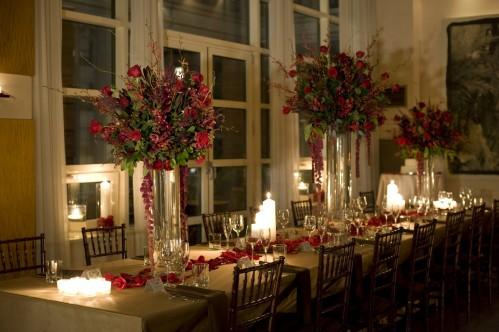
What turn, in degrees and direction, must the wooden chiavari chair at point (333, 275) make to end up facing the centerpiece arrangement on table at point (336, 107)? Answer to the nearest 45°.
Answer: approximately 45° to its right

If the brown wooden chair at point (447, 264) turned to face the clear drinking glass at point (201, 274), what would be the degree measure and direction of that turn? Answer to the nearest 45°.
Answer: approximately 90° to its left

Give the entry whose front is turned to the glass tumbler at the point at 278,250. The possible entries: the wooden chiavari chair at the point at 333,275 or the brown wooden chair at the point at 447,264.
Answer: the wooden chiavari chair

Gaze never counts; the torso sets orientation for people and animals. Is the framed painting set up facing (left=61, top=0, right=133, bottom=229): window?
yes

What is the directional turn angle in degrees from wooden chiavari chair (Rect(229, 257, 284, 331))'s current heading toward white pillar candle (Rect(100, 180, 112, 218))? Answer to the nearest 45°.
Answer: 0° — it already faces it

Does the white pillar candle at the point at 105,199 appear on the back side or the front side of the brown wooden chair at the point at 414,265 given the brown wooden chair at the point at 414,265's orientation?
on the front side

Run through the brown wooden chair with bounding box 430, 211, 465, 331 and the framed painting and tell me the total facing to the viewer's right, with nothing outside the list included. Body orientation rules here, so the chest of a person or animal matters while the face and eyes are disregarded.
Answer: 0

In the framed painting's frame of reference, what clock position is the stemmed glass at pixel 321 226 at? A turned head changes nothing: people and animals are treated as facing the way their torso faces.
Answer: The stemmed glass is roughly at 11 o'clock from the framed painting.

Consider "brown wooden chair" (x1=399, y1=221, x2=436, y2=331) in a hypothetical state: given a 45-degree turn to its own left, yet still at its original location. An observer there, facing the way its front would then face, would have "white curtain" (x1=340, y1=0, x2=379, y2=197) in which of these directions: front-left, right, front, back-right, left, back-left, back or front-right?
right

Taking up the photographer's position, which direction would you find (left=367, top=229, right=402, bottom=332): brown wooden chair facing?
facing away from the viewer and to the left of the viewer
